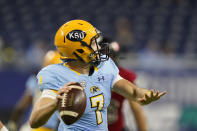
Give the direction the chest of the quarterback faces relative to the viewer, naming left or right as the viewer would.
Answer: facing the viewer and to the right of the viewer

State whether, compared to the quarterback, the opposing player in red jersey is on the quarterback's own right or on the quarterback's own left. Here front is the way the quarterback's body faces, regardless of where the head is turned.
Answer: on the quarterback's own left

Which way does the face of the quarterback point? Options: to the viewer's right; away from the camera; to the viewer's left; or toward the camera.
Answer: to the viewer's right
